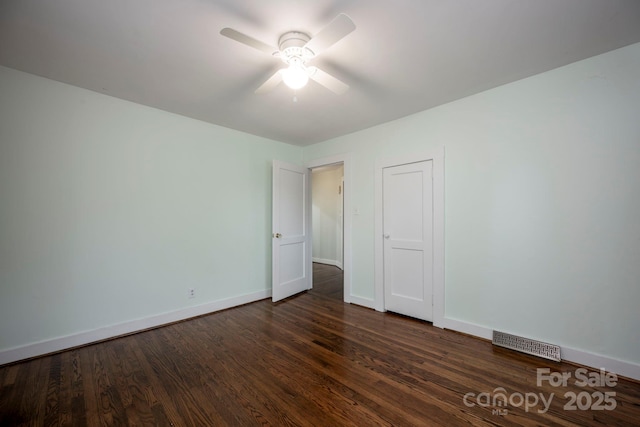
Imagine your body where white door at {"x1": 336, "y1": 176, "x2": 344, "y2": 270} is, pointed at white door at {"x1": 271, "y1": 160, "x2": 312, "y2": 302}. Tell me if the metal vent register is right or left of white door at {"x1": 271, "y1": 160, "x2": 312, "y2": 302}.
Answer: left

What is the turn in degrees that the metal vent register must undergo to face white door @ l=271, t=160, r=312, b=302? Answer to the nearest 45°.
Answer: approximately 45° to its right

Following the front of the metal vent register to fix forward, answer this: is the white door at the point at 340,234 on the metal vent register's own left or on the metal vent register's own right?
on the metal vent register's own right

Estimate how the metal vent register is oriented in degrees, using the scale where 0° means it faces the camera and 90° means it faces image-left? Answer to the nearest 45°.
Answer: approximately 45°

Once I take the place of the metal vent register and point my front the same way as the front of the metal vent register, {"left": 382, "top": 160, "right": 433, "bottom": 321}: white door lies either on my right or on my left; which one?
on my right

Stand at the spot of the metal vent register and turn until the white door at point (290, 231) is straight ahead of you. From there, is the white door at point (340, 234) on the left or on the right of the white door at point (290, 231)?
right
